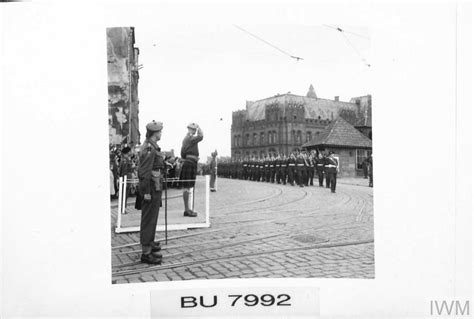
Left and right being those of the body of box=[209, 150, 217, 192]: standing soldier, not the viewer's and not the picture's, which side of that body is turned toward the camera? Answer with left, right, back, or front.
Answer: right
